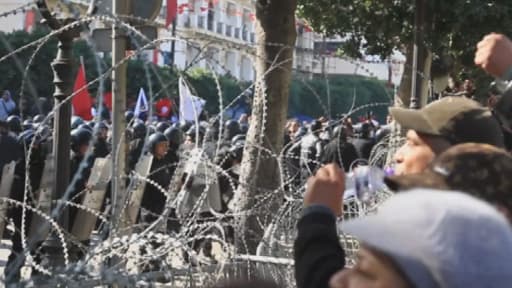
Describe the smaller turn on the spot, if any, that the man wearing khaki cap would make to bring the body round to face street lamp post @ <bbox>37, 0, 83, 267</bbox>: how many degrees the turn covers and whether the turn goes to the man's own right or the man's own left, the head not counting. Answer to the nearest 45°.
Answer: approximately 45° to the man's own right

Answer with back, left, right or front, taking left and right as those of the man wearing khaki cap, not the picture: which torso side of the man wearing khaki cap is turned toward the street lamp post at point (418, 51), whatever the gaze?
right

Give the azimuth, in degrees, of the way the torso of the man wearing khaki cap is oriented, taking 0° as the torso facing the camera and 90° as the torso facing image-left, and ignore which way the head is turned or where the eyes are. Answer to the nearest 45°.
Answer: approximately 90°

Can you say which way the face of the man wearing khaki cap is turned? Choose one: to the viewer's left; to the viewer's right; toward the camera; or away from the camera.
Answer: to the viewer's left

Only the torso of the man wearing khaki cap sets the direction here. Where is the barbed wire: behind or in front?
in front

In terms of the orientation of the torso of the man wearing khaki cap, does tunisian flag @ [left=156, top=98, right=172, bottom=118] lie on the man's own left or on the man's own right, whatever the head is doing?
on the man's own right
